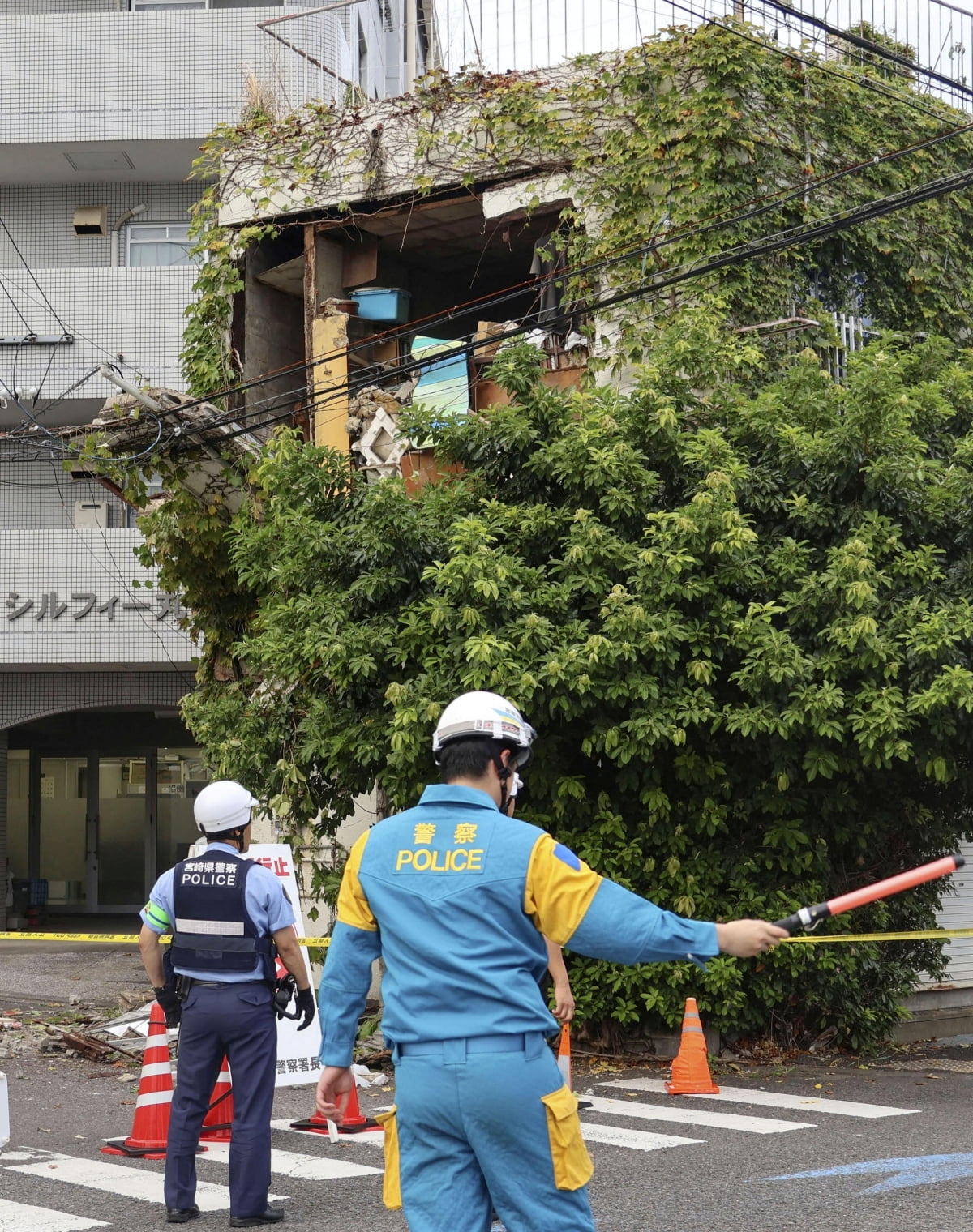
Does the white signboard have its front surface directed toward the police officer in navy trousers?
yes

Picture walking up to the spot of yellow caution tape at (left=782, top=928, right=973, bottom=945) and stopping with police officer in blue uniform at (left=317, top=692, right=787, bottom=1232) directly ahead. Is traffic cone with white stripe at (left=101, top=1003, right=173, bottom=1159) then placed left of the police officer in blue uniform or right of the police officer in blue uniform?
right

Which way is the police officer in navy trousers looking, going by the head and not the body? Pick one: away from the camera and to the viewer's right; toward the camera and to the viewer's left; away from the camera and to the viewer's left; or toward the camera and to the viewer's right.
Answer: away from the camera and to the viewer's right

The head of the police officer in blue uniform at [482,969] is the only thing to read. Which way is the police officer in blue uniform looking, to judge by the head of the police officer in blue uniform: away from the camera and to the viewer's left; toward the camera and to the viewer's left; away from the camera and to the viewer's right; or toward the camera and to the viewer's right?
away from the camera and to the viewer's right

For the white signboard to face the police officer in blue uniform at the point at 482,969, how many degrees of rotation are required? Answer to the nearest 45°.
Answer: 0° — it already faces them

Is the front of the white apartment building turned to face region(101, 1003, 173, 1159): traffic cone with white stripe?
yes

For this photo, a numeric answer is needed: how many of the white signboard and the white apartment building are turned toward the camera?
2

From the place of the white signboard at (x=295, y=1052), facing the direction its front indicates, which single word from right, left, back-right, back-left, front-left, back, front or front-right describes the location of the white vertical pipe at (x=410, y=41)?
back

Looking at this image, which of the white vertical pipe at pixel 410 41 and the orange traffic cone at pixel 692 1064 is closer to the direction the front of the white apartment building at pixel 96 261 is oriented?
the orange traffic cone

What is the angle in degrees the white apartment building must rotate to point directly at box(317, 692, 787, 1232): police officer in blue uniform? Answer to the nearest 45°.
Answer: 0° — it already faces them

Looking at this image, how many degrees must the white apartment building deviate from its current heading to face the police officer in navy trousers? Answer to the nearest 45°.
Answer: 0° — it already faces them
